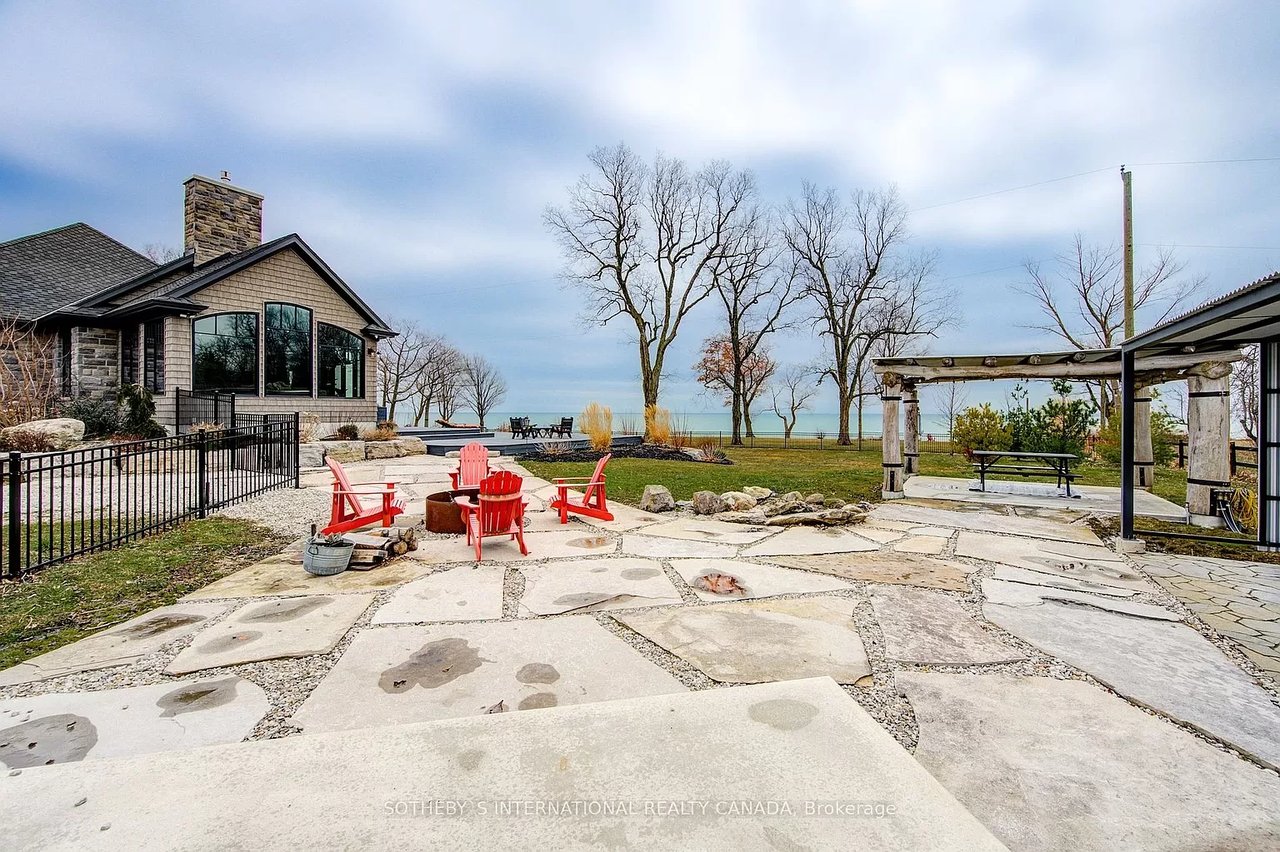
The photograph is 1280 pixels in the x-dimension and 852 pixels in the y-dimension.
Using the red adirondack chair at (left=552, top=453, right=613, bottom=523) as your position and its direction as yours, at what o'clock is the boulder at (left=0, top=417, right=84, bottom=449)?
The boulder is roughly at 1 o'clock from the red adirondack chair.

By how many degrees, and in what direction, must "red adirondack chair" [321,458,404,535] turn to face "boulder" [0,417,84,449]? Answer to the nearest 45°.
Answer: approximately 135° to its left

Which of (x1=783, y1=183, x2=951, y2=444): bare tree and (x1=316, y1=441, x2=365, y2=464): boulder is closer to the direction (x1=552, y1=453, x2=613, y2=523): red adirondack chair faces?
the boulder

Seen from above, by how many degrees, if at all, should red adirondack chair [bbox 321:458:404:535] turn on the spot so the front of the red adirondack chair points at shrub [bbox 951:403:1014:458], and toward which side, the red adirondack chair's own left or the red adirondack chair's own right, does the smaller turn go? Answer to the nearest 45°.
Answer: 0° — it already faces it

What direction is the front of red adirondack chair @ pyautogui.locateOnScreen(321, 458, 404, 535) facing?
to the viewer's right

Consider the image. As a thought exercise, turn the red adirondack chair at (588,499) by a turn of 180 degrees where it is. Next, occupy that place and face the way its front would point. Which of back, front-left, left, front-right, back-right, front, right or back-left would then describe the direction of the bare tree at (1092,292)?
front-left

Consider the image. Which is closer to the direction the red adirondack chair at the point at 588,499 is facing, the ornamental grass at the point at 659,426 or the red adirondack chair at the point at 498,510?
the red adirondack chair

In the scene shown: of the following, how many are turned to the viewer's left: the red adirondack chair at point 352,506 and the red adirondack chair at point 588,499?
1

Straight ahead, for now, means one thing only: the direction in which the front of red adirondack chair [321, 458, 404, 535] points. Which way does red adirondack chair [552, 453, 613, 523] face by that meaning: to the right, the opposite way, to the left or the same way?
the opposite way

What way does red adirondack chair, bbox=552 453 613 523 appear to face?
to the viewer's left

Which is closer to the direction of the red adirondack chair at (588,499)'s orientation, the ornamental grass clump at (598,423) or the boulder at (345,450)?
the boulder

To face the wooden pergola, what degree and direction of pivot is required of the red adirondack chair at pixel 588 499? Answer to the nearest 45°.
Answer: approximately 180°

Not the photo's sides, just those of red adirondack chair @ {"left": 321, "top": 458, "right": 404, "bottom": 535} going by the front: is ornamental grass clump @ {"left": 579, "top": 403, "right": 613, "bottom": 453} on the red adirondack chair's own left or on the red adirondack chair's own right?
on the red adirondack chair's own left

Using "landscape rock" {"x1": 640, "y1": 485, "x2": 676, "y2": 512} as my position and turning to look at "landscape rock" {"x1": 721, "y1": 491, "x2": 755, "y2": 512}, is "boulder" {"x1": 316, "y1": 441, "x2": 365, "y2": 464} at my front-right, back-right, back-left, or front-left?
back-left

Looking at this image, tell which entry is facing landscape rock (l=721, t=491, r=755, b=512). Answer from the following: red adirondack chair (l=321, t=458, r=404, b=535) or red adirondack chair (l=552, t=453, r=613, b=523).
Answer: red adirondack chair (l=321, t=458, r=404, b=535)
